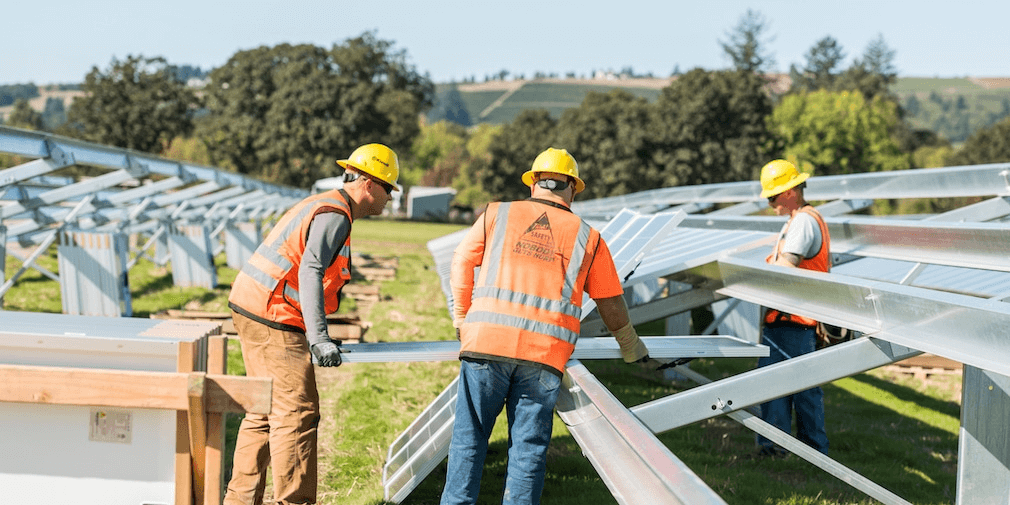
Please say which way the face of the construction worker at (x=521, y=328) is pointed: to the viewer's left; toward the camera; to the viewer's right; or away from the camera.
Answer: away from the camera

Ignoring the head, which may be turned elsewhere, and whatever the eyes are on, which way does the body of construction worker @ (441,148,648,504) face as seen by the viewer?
away from the camera

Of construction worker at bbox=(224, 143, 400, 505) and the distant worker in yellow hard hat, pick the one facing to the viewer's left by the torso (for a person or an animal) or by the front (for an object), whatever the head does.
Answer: the distant worker in yellow hard hat

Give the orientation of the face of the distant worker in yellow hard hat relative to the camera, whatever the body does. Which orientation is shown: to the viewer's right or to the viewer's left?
to the viewer's left

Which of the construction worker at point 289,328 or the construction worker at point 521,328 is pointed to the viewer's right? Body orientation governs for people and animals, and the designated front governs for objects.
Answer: the construction worker at point 289,328

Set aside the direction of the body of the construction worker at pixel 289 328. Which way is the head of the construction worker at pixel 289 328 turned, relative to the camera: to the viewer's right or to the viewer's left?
to the viewer's right

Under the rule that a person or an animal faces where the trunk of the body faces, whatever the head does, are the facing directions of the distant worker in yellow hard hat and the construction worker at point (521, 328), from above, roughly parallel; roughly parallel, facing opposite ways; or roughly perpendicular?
roughly perpendicular

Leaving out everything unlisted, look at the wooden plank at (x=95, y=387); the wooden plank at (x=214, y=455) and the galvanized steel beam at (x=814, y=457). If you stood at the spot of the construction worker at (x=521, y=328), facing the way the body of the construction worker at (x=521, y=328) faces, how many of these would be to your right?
1

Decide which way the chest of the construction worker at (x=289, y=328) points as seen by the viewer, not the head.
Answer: to the viewer's right

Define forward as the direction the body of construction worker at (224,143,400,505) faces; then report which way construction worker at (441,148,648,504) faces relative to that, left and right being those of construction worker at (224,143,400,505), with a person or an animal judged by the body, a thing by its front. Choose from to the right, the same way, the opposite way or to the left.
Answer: to the left

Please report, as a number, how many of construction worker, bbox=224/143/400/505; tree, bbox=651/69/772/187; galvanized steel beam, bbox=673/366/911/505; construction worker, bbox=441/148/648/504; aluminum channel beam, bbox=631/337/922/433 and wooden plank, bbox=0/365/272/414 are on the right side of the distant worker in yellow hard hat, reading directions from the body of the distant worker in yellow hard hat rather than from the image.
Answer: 1

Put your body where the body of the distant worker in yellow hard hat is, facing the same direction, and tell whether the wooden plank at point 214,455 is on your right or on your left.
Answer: on your left

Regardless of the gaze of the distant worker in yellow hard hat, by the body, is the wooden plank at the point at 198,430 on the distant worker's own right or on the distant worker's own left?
on the distant worker's own left

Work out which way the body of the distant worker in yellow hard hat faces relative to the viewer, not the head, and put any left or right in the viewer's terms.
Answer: facing to the left of the viewer

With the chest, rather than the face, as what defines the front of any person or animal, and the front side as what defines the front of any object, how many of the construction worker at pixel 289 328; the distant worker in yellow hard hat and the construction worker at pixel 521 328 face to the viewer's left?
1
